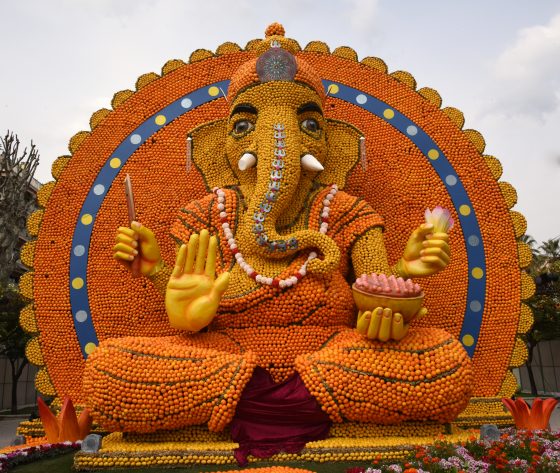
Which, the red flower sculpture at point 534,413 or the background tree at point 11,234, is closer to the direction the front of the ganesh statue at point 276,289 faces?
the red flower sculpture

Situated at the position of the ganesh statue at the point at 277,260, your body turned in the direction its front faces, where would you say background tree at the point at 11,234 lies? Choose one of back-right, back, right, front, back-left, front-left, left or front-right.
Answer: back-right

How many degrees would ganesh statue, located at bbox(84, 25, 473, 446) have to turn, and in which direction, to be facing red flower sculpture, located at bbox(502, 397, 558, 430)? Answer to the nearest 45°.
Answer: approximately 90° to its left

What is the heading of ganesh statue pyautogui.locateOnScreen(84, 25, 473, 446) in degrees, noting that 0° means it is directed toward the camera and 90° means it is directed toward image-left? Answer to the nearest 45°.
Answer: approximately 0°

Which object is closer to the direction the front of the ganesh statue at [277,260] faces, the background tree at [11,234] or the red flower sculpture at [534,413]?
the red flower sculpture

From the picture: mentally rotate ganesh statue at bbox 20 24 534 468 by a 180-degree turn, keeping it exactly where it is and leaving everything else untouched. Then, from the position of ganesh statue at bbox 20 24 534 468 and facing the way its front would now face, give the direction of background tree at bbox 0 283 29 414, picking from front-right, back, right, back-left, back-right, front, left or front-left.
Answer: front-left
